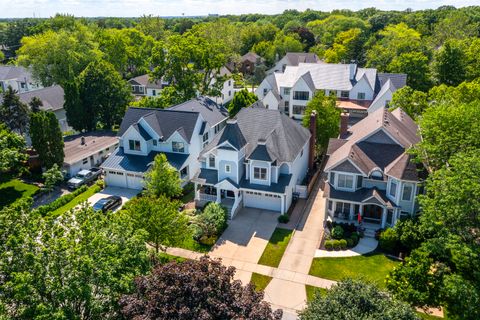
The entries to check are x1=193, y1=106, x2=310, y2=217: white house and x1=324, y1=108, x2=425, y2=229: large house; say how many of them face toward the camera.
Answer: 2

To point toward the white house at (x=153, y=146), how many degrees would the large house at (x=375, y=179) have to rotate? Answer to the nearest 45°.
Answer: approximately 90° to its right

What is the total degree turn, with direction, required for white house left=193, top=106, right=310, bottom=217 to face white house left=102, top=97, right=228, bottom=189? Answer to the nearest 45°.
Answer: approximately 135° to its right

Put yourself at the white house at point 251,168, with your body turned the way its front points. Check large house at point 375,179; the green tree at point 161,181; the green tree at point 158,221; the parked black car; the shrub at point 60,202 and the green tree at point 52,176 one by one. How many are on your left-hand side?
1

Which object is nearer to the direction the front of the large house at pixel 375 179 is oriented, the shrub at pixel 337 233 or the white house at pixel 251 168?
the shrub

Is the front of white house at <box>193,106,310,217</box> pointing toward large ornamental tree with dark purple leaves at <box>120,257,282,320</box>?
yes

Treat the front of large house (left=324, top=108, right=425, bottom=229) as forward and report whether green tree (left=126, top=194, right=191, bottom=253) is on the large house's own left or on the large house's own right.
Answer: on the large house's own right

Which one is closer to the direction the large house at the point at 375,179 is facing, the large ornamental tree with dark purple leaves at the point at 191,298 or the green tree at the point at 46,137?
the large ornamental tree with dark purple leaves

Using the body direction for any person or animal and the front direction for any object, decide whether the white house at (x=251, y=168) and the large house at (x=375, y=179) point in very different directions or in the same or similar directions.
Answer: same or similar directions

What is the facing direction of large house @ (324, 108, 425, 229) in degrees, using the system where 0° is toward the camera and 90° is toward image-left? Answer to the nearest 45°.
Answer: approximately 0°

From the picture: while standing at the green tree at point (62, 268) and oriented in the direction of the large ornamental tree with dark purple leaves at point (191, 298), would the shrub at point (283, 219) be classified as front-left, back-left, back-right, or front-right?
front-left

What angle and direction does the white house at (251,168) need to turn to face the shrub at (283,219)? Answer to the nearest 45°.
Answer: approximately 45° to its left

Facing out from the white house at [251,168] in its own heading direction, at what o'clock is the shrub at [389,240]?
The shrub is roughly at 10 o'clock from the white house.

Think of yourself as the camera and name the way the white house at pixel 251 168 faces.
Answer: facing the viewer

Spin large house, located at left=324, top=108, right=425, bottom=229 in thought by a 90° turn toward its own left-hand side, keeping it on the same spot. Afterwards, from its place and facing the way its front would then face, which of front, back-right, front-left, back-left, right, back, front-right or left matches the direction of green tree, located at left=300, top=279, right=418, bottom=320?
right

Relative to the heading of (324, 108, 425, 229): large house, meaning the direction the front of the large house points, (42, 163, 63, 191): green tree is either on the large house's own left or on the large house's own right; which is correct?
on the large house's own right

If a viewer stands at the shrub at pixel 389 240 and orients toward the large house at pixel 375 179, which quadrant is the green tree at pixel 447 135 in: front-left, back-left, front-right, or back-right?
front-right
